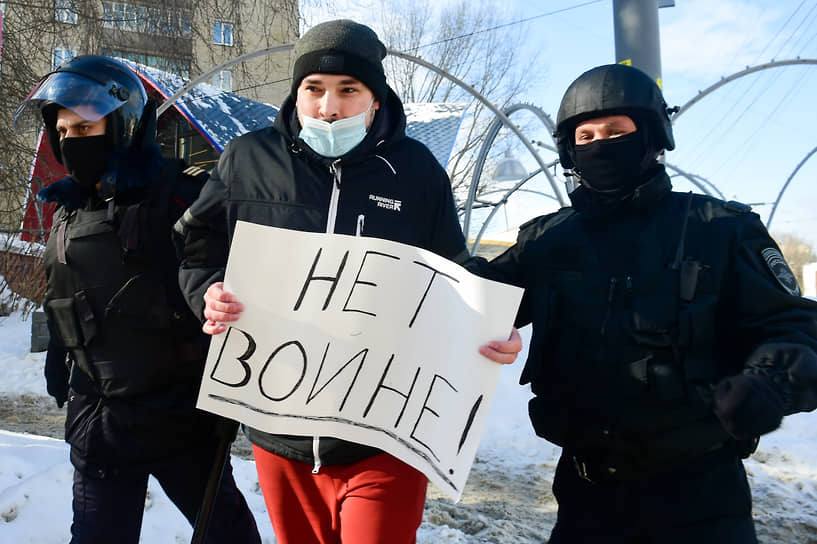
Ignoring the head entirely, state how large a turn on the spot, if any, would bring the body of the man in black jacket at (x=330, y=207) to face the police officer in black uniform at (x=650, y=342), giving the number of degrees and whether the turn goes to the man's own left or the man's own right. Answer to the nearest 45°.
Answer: approximately 90° to the man's own left

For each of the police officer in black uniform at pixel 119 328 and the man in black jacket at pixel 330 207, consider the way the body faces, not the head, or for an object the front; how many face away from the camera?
0

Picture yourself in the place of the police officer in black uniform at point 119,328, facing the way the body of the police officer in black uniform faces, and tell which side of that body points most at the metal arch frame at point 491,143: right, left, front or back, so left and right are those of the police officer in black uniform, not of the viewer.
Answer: back

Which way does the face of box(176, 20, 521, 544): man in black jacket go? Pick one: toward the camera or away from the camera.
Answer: toward the camera

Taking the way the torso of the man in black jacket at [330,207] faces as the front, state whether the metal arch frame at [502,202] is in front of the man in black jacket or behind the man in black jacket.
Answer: behind

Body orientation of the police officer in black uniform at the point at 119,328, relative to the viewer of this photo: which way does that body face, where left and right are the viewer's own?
facing the viewer and to the left of the viewer

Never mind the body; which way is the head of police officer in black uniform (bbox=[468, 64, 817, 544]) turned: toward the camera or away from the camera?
toward the camera

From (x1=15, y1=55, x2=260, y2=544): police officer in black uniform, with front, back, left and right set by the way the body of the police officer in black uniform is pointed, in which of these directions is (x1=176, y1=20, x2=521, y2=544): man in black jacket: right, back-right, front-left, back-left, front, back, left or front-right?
left

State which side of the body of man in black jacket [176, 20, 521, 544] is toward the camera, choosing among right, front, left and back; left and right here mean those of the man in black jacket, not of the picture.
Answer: front

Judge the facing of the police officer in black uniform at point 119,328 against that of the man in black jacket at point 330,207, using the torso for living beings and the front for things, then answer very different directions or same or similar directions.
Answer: same or similar directions

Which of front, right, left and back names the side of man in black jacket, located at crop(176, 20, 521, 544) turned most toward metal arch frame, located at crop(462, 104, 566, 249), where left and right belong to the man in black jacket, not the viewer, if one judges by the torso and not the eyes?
back

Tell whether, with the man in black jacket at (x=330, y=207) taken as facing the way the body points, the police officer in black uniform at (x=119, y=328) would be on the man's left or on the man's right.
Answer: on the man's right

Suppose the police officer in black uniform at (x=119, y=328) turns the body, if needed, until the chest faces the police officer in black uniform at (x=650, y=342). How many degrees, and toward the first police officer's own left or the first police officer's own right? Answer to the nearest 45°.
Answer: approximately 90° to the first police officer's own left

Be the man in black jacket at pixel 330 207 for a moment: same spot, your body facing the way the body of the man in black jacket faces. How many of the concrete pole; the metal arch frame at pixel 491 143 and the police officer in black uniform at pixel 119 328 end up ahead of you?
0

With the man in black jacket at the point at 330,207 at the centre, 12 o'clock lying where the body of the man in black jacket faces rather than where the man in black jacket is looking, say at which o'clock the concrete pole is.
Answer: The concrete pole is roughly at 7 o'clock from the man in black jacket.

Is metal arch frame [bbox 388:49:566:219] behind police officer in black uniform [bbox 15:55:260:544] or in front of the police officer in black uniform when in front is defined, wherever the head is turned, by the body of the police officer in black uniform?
behind

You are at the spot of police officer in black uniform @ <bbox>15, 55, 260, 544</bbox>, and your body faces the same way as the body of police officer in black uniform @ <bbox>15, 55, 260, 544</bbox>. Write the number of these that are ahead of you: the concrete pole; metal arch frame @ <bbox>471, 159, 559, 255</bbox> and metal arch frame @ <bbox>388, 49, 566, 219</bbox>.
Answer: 0
